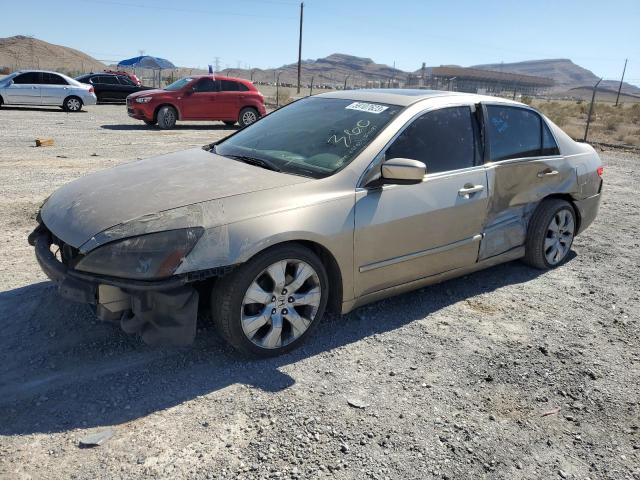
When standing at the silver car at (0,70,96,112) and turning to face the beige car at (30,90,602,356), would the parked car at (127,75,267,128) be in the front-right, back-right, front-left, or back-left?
front-left

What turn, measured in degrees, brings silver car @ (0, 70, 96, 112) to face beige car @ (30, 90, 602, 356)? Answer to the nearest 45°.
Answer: approximately 90° to its left

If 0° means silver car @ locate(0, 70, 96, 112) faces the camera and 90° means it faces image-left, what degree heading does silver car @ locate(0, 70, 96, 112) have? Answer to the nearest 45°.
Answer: approximately 90°

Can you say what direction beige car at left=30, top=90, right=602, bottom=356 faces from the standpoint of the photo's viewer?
facing the viewer and to the left of the viewer

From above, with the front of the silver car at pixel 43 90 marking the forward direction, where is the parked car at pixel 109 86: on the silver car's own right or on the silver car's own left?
on the silver car's own right

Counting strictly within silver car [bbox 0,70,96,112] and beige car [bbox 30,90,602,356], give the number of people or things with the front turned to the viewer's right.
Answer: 0

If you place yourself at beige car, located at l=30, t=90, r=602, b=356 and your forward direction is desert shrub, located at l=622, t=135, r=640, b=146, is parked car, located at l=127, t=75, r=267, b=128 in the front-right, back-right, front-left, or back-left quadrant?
front-left

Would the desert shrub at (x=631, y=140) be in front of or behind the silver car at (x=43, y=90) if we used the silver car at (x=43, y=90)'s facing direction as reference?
behind
